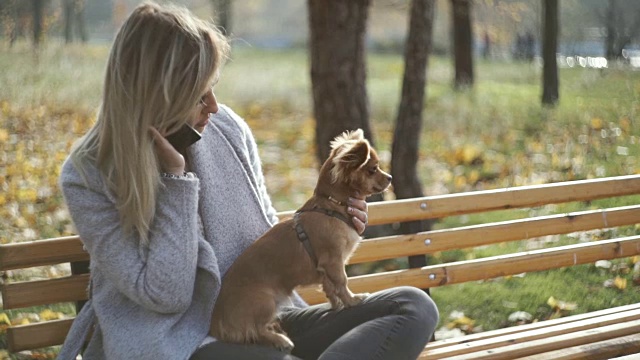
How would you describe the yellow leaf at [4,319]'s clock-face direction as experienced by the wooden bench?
The yellow leaf is roughly at 5 o'clock from the wooden bench.

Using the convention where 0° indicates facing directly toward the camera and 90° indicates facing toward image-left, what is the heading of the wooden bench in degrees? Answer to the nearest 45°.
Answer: approximately 315°

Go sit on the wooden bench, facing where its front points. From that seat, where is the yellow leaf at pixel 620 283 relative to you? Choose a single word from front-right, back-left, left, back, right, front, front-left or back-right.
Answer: left

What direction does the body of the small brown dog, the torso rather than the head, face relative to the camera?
to the viewer's right

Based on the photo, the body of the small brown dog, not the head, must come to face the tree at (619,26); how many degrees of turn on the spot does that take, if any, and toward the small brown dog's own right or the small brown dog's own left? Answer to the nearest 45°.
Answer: approximately 45° to the small brown dog's own left

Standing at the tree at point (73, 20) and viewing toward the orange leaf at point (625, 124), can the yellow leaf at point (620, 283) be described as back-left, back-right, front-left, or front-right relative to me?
front-right

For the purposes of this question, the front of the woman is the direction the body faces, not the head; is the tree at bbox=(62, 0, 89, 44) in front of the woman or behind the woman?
behind

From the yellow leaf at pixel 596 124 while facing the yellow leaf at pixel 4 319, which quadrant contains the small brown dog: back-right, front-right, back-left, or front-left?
front-left

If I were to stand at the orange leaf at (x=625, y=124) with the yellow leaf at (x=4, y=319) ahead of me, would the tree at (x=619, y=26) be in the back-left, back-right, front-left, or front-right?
back-right

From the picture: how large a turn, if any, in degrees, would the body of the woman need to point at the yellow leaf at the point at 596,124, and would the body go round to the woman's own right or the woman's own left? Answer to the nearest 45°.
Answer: approximately 90° to the woman's own left
